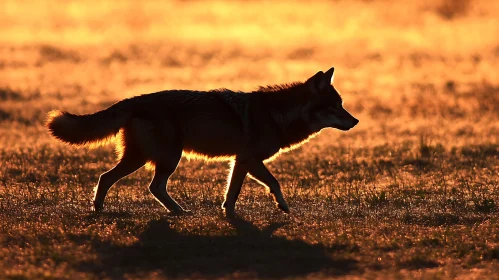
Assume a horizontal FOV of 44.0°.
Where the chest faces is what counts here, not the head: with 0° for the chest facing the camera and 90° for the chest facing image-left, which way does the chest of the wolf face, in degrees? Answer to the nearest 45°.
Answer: approximately 270°
